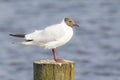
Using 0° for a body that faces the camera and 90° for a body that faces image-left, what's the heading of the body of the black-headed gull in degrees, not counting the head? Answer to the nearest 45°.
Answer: approximately 270°
